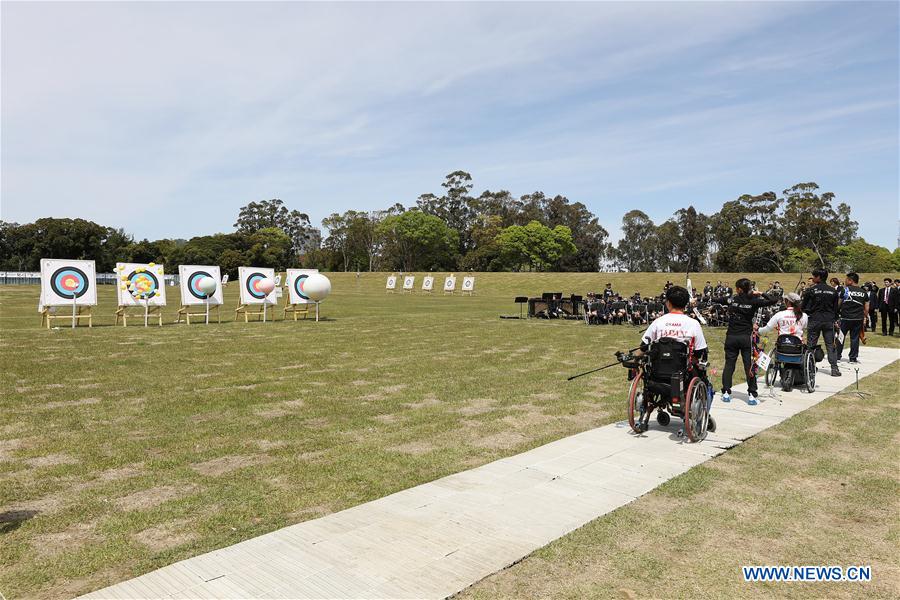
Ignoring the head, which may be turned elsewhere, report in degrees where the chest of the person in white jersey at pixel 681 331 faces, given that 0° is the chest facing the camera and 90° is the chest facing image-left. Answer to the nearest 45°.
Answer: approximately 180°

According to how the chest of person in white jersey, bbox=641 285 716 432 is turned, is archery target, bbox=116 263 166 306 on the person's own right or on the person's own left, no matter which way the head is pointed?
on the person's own left

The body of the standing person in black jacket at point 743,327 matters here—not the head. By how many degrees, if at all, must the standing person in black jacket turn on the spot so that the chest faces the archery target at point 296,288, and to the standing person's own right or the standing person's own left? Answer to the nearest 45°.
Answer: approximately 45° to the standing person's own left

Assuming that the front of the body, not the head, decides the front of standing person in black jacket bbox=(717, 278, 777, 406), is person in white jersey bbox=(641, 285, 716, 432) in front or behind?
behind

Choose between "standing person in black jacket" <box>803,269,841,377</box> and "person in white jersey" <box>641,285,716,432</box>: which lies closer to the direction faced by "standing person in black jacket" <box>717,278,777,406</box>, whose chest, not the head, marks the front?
the standing person in black jacket

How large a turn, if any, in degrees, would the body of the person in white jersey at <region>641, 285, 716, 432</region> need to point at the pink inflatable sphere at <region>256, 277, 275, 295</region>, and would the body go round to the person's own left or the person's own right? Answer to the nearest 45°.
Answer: approximately 45° to the person's own left

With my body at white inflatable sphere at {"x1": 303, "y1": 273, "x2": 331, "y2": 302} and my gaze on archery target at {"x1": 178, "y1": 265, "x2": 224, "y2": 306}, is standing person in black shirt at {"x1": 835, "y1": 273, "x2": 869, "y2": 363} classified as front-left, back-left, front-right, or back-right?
back-left
